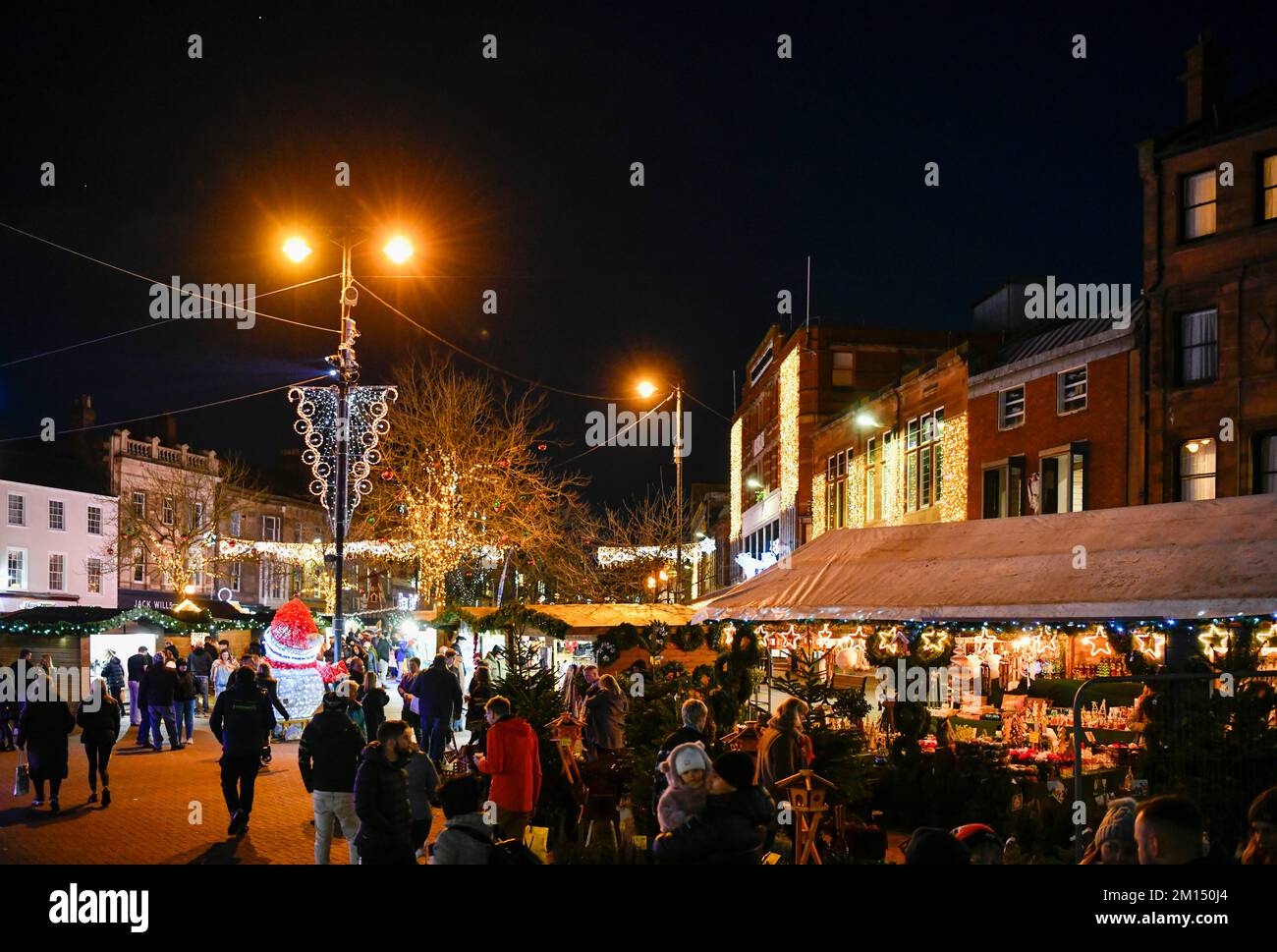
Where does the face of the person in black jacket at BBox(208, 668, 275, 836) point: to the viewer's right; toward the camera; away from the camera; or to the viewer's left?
away from the camera

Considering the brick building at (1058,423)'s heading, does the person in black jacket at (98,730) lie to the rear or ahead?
ahead

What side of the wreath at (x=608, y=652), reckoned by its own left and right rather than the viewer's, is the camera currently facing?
front

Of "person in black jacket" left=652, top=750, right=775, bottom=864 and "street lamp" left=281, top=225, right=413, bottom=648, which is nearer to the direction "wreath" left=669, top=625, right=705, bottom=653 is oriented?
the person in black jacket

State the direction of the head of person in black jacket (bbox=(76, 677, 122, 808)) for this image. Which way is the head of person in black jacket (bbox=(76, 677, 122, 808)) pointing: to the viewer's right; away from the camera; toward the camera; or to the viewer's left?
away from the camera

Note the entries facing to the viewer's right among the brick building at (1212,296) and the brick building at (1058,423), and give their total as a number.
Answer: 0

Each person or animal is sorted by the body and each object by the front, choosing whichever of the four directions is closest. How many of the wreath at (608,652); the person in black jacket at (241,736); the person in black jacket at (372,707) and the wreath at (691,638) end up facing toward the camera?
2

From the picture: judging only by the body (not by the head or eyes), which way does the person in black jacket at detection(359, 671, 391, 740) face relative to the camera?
away from the camera

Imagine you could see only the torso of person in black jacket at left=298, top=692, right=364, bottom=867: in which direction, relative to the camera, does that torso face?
away from the camera
